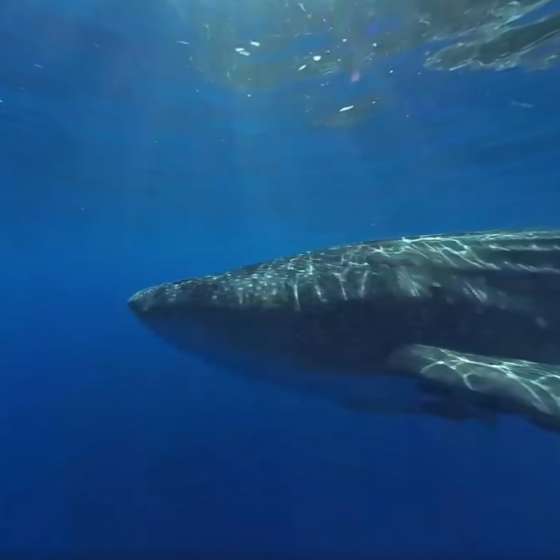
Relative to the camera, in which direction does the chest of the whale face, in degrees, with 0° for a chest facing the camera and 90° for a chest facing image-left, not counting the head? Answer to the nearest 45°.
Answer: approximately 90°
